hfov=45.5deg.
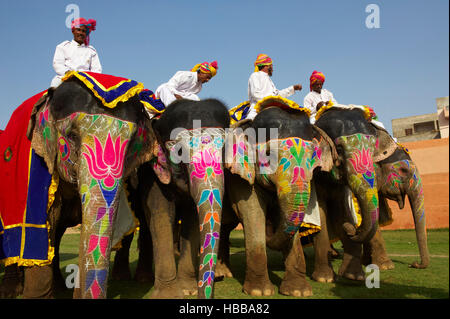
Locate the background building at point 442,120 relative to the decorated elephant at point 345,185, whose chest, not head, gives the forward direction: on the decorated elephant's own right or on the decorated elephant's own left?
on the decorated elephant's own left

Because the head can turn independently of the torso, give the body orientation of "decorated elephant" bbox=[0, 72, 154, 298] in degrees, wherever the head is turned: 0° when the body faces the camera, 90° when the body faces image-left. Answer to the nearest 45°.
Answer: approximately 315°

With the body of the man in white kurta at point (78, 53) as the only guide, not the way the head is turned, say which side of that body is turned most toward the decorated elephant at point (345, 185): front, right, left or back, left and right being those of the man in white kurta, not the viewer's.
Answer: left

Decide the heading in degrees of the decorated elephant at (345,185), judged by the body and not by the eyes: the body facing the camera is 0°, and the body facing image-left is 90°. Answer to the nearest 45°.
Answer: approximately 315°

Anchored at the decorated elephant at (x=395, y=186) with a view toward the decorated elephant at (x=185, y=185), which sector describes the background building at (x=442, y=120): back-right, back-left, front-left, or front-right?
back-right
